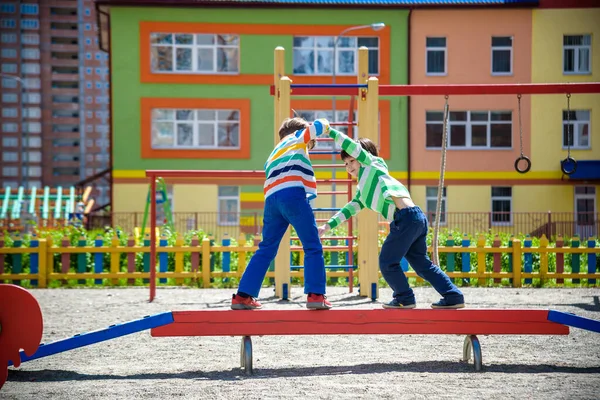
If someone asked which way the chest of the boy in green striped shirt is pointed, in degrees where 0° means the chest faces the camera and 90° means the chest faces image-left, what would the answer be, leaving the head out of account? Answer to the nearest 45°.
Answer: approximately 90°

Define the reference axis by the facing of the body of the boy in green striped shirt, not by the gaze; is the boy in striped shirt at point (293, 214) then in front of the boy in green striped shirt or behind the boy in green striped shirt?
in front

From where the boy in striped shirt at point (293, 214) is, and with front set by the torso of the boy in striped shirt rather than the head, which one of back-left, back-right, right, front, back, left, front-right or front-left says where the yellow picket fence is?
front-left

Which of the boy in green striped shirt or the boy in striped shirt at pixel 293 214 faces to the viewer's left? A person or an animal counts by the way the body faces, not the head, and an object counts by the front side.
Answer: the boy in green striped shirt

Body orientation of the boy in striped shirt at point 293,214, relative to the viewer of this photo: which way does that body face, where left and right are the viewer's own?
facing away from the viewer and to the right of the viewer

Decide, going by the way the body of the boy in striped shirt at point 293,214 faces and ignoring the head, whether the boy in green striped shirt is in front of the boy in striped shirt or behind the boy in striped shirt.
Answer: in front

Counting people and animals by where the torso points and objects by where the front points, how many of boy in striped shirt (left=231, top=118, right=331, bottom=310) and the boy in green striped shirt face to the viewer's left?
1

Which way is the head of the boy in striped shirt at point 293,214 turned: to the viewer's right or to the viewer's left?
to the viewer's right
